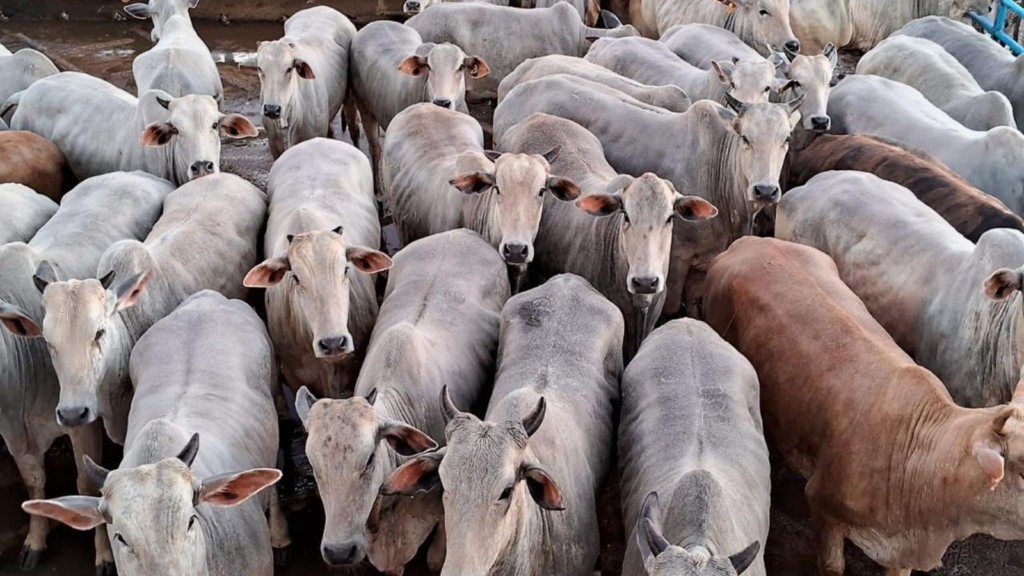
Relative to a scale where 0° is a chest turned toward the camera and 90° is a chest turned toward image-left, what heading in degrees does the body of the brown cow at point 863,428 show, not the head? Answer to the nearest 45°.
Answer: approximately 315°

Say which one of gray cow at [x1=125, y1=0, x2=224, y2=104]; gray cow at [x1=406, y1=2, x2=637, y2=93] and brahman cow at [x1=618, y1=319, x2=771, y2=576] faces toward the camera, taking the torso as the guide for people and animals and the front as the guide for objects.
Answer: the brahman cow

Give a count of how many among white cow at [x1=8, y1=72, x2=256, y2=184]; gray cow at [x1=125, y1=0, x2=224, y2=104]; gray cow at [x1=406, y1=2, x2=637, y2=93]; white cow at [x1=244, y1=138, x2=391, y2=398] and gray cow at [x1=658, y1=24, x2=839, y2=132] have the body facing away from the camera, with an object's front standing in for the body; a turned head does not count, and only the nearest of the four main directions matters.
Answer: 1

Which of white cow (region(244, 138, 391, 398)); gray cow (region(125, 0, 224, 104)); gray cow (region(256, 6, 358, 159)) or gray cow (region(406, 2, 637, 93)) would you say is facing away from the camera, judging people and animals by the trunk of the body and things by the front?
gray cow (region(125, 0, 224, 104))

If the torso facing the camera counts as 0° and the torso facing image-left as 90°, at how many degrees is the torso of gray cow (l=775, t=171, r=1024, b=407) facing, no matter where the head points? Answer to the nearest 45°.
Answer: approximately 315°

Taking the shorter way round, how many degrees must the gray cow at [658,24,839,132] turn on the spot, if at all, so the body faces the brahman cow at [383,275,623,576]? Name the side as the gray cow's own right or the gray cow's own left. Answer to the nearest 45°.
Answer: approximately 45° to the gray cow's own right

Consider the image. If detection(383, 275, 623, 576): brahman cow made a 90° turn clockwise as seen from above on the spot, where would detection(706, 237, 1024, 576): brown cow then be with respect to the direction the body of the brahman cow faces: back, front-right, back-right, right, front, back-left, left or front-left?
back

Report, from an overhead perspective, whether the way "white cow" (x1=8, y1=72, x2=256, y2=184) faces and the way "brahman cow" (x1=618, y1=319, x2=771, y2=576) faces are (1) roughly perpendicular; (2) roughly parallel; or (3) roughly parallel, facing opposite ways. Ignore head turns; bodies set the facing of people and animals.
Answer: roughly perpendicular

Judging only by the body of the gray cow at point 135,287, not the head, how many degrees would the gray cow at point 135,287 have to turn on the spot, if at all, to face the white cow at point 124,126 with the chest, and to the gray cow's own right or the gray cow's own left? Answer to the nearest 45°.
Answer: approximately 135° to the gray cow's own right

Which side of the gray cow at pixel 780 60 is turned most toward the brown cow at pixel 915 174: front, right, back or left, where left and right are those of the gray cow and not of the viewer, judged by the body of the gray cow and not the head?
front

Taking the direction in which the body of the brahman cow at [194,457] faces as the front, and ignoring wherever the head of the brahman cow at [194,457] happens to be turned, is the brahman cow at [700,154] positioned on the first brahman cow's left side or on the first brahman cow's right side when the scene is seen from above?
on the first brahman cow's left side

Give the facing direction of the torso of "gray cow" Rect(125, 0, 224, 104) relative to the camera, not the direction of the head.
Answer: away from the camera

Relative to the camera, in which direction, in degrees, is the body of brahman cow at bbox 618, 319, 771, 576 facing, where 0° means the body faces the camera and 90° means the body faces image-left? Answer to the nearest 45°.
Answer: approximately 0°

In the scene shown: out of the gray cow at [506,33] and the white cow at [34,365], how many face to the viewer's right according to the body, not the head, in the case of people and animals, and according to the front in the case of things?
1

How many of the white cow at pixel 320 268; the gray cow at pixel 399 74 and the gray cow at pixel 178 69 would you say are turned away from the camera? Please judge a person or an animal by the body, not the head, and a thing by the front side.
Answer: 1

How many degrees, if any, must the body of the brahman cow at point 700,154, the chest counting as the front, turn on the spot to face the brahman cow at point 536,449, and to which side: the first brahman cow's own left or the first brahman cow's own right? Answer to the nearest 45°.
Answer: approximately 45° to the first brahman cow's own right

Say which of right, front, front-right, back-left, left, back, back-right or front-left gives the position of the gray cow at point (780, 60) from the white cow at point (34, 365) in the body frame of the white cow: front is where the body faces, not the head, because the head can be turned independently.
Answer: back-left

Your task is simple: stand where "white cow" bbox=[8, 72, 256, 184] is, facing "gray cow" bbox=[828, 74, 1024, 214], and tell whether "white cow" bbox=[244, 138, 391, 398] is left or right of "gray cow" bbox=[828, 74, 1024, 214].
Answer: right

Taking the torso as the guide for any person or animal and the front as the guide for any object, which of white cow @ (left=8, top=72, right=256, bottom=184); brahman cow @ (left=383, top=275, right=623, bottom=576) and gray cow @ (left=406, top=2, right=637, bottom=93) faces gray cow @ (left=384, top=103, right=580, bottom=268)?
white cow @ (left=8, top=72, right=256, bottom=184)
